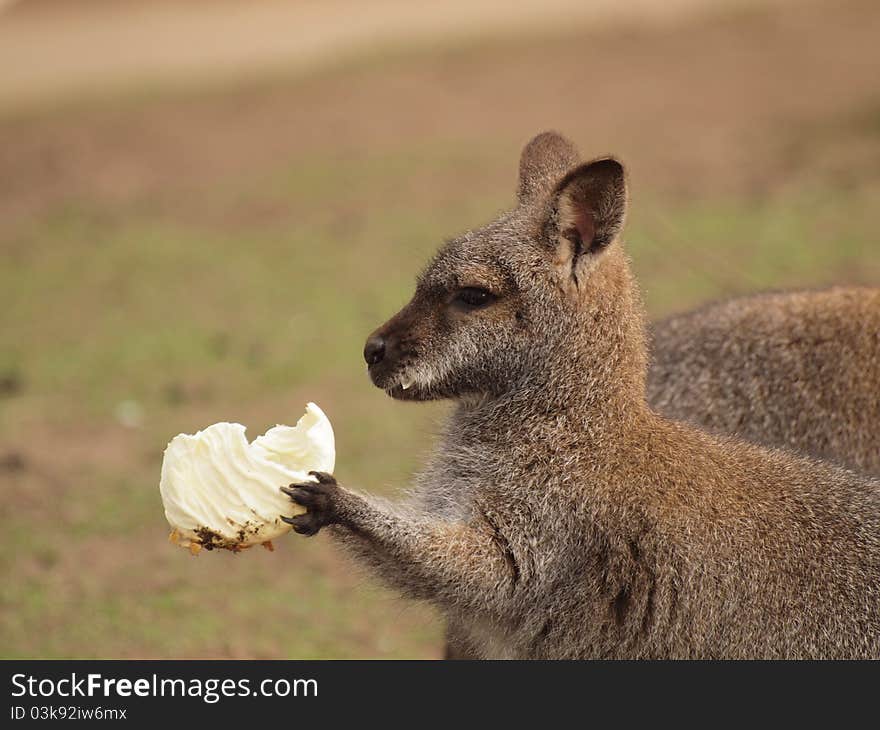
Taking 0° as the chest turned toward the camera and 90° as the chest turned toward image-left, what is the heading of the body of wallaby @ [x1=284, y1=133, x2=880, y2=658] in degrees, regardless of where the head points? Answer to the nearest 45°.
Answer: approximately 90°

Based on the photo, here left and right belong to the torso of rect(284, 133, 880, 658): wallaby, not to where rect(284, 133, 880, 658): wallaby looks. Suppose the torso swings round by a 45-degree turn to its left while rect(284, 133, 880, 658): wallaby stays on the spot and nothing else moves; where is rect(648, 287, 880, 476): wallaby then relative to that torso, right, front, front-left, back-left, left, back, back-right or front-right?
back
